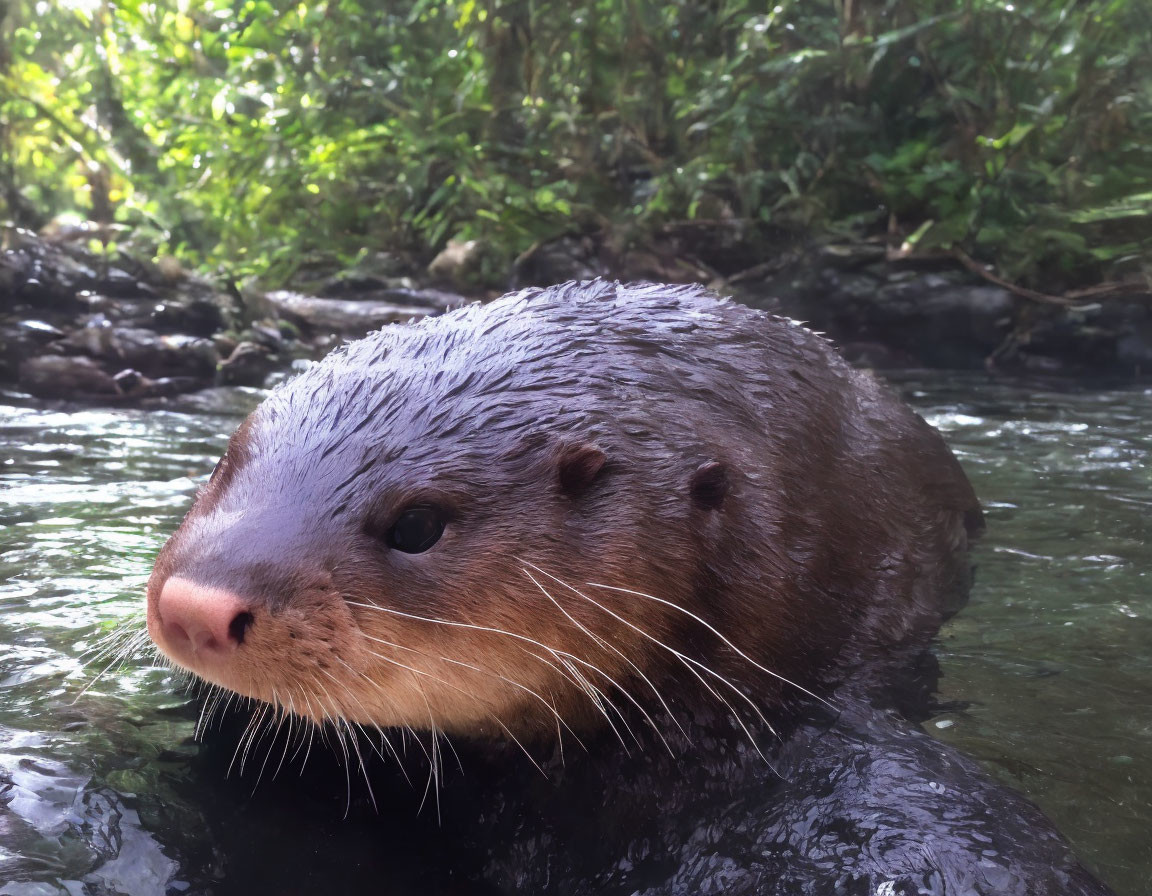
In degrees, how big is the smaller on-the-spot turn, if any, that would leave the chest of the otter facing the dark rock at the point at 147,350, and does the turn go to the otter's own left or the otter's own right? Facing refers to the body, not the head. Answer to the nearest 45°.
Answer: approximately 90° to the otter's own right

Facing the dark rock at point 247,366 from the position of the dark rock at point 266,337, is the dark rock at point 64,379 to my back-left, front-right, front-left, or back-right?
front-right

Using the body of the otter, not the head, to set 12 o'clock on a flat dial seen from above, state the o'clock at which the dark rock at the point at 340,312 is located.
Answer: The dark rock is roughly at 4 o'clock from the otter.

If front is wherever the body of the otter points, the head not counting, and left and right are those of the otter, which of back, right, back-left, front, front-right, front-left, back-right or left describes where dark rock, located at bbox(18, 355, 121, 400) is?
right

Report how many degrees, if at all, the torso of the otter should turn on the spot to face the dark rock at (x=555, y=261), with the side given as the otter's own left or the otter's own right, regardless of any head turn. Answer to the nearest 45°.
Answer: approximately 135° to the otter's own right

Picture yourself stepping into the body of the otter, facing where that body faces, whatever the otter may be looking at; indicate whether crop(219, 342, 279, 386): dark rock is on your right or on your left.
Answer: on your right

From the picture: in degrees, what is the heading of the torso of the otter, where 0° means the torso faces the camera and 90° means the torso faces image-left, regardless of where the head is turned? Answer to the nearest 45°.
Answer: approximately 45°

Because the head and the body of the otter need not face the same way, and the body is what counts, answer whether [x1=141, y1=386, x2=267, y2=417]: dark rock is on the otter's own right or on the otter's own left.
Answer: on the otter's own right
